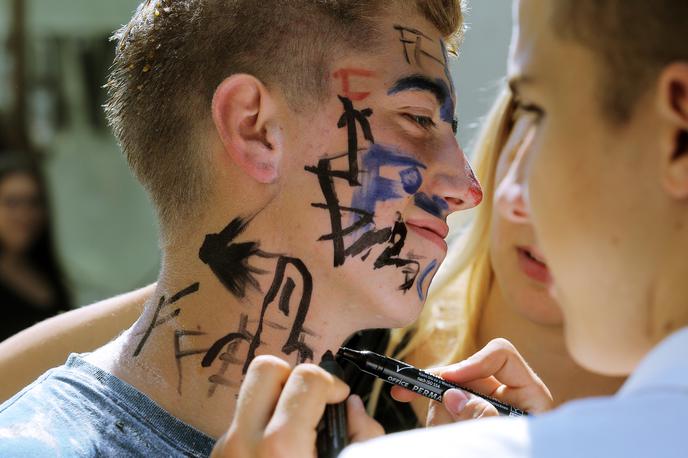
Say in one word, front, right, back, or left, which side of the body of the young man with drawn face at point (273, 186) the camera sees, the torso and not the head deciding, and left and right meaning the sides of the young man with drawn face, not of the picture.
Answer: right

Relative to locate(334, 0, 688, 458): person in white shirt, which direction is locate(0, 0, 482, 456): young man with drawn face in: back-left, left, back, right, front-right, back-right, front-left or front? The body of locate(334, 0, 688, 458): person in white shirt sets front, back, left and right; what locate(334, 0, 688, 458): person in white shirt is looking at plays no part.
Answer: front

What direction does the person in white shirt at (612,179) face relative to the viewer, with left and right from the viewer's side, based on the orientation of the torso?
facing away from the viewer and to the left of the viewer

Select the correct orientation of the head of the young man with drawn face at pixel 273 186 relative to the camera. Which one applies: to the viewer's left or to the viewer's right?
to the viewer's right

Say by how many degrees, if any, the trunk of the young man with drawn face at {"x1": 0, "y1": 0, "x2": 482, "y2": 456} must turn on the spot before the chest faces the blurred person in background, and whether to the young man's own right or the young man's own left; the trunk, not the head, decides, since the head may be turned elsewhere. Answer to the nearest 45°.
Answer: approximately 90° to the young man's own left

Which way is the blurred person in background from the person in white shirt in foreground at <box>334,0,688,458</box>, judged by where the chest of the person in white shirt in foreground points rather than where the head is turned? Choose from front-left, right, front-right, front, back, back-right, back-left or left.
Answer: front

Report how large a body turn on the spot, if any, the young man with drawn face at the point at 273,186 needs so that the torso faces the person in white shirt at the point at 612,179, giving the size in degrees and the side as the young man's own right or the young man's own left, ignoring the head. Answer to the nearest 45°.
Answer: approximately 45° to the young man's own right

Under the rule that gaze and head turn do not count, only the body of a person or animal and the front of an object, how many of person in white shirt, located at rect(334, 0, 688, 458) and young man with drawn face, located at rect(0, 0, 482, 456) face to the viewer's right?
1
